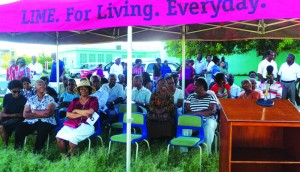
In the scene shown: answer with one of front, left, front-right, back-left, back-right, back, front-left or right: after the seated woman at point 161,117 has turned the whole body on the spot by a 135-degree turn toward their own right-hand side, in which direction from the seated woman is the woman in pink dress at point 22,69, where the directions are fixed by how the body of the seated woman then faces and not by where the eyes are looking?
front

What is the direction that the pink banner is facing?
toward the camera

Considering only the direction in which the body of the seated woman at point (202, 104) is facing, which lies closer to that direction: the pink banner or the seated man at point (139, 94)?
the pink banner

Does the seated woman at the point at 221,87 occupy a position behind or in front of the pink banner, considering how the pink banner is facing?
behind

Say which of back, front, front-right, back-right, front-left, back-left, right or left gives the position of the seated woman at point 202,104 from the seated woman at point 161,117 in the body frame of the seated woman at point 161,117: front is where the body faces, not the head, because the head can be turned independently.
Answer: left

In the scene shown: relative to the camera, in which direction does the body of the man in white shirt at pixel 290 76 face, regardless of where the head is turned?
toward the camera

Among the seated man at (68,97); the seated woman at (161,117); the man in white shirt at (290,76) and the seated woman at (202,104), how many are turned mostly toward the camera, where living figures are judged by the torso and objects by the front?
4

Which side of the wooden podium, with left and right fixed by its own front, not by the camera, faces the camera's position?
back

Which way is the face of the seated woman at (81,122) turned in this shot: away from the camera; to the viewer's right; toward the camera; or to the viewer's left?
toward the camera

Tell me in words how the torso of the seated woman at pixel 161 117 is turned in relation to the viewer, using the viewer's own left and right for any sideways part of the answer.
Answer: facing the viewer

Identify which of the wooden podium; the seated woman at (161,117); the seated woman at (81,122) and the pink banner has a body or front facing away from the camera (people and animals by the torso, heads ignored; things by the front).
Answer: the wooden podium

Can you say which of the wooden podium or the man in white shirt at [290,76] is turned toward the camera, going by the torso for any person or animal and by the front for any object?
the man in white shirt

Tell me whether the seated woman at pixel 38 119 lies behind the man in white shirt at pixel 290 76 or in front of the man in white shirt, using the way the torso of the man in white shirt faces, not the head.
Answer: in front
